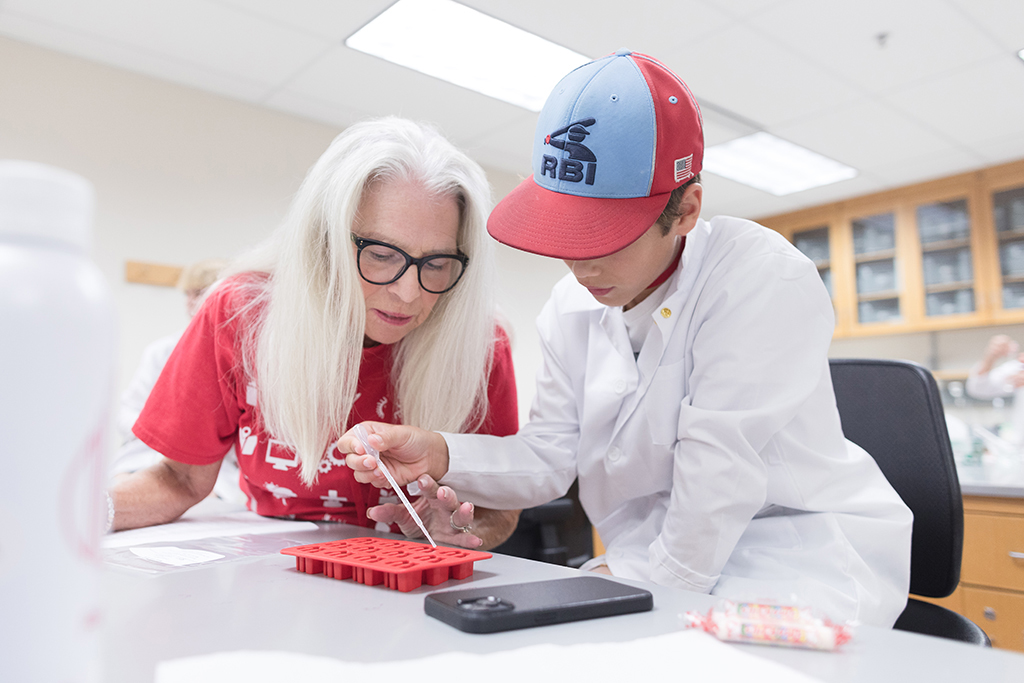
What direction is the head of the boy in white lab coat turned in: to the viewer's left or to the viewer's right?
to the viewer's left

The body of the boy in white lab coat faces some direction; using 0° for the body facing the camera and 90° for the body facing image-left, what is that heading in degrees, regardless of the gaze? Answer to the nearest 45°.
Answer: approximately 45°

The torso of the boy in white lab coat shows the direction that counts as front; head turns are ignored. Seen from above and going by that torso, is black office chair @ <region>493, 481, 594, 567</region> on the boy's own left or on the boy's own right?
on the boy's own right

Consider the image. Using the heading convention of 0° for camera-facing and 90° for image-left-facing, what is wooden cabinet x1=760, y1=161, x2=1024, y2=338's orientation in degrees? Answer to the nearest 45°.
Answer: approximately 45°

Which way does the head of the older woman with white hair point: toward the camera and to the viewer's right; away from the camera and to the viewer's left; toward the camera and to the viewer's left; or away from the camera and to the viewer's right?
toward the camera and to the viewer's right

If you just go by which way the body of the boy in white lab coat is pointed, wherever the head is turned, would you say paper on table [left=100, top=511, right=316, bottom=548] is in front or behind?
in front

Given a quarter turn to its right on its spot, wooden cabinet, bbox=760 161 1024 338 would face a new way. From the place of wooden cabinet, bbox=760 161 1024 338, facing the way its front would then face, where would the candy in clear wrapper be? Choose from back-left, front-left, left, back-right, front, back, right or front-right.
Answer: back-left

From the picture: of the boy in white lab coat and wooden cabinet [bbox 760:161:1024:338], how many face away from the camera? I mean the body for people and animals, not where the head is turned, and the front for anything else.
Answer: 0

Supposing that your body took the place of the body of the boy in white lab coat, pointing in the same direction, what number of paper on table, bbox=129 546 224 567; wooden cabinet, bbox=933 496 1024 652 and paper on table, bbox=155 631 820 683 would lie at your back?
1

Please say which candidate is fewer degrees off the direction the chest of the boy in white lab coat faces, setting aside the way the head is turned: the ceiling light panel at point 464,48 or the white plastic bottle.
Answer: the white plastic bottle

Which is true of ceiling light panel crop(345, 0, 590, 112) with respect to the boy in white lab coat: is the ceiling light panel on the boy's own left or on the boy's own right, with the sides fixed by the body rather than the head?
on the boy's own right

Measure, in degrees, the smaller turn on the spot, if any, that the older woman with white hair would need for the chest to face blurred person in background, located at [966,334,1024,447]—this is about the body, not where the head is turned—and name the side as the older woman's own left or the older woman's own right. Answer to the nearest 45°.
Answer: approximately 90° to the older woman's own left

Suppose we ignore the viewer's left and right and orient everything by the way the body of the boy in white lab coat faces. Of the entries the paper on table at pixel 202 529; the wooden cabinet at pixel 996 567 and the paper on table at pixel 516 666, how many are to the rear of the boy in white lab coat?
1

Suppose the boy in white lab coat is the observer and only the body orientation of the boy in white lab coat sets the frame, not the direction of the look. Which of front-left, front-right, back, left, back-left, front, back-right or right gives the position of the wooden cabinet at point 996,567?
back
